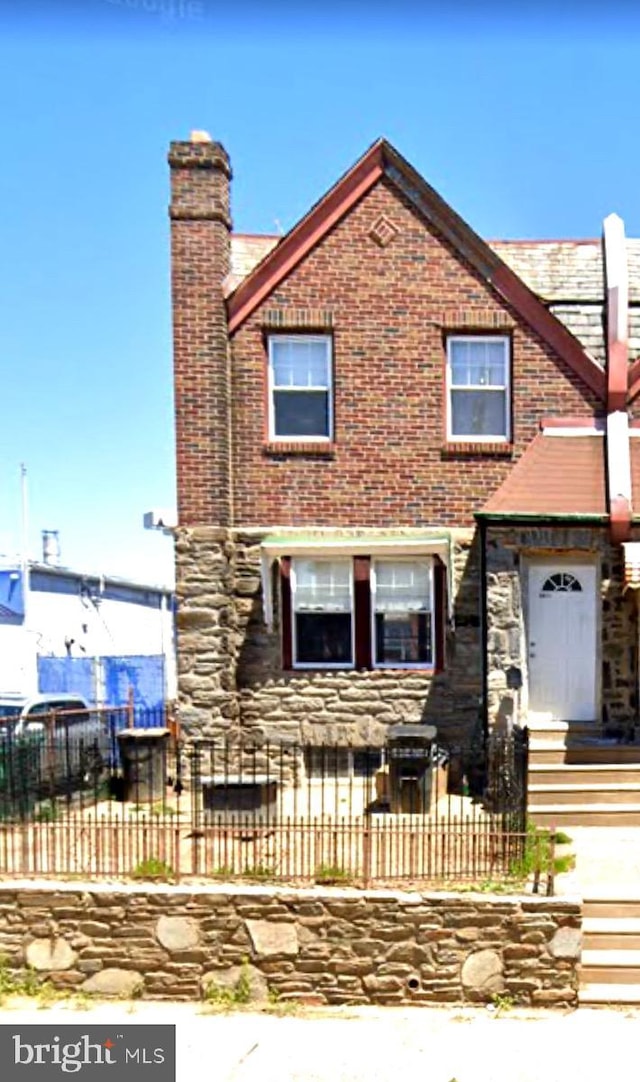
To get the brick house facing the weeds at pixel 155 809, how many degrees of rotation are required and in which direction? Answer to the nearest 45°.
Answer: approximately 45° to its right

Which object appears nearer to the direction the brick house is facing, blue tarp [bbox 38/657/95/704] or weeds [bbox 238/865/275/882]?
the weeds

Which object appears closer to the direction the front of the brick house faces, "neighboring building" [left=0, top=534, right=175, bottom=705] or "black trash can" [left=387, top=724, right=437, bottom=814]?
the black trash can

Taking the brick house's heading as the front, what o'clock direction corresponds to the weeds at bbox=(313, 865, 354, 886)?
The weeds is roughly at 12 o'clock from the brick house.

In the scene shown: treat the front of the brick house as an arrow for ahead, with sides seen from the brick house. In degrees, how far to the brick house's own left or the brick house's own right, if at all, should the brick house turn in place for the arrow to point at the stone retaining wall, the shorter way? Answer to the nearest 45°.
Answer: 0° — it already faces it

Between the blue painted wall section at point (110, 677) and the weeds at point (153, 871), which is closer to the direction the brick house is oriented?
the weeds

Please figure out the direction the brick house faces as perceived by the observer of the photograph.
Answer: facing the viewer

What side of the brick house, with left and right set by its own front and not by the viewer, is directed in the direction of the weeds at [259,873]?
front

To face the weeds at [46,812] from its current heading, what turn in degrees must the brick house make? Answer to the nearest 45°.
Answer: approximately 45° to its right

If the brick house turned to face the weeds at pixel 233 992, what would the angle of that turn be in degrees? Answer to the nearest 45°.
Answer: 0° — it already faces it
